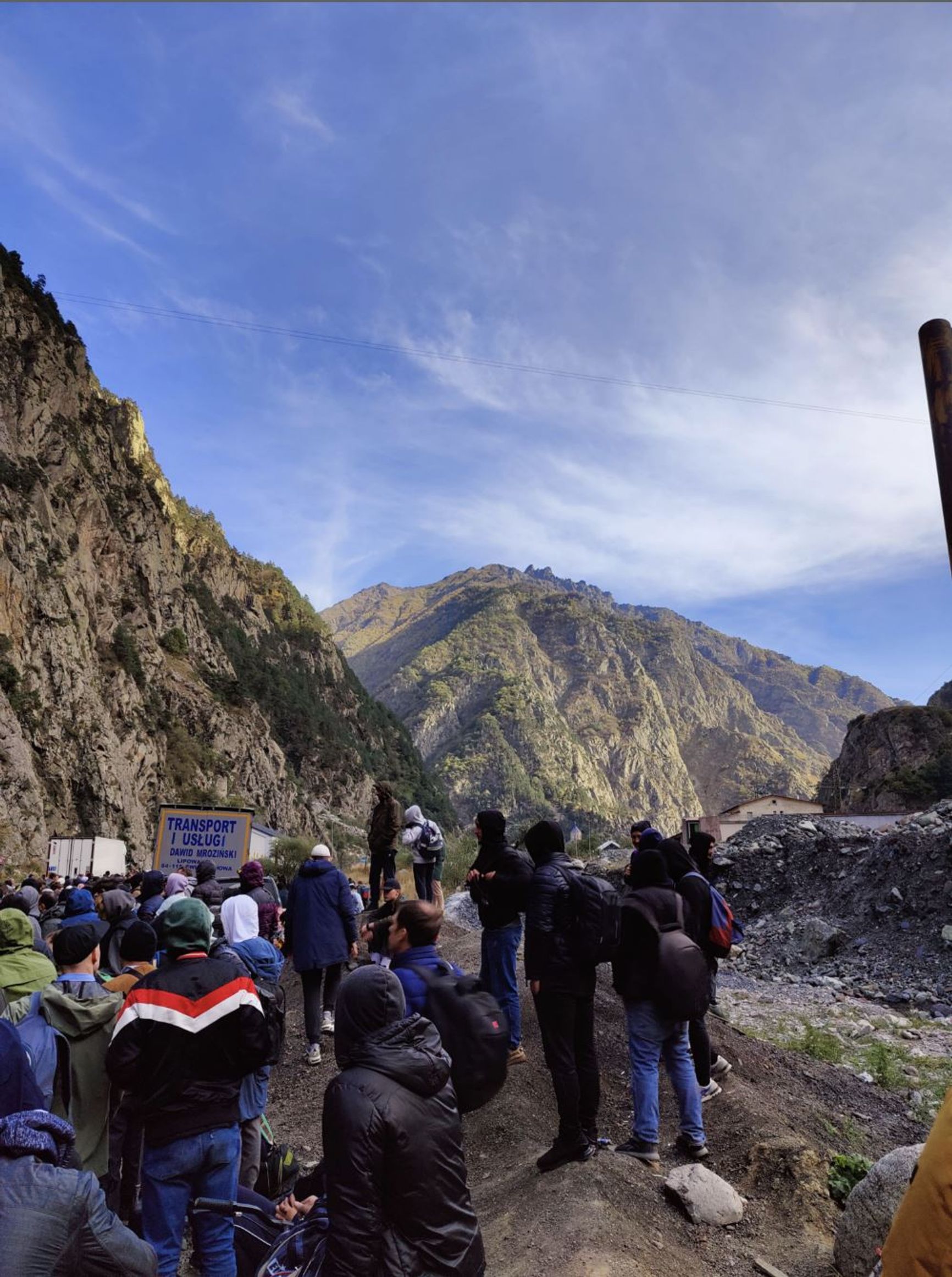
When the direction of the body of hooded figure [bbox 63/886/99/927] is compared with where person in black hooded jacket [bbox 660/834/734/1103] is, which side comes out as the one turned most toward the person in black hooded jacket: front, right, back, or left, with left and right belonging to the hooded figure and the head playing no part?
right

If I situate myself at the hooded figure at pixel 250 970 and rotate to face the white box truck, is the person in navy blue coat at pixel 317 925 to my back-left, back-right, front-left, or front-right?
front-right

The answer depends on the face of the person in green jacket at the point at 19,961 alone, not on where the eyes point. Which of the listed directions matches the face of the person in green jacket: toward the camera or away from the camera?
away from the camera

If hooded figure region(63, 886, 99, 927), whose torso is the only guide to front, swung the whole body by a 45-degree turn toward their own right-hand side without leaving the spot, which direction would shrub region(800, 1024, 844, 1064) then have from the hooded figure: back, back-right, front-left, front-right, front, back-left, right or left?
front-right

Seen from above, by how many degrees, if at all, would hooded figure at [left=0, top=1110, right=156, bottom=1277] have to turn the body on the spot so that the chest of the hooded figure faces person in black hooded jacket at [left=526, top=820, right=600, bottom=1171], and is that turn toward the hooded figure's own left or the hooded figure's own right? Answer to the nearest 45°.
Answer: approximately 45° to the hooded figure's own right

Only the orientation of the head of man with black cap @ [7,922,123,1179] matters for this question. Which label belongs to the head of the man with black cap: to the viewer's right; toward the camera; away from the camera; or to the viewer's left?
away from the camera

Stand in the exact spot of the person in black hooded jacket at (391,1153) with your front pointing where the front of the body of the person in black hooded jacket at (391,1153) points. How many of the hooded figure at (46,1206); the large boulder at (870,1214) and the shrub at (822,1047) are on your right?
2

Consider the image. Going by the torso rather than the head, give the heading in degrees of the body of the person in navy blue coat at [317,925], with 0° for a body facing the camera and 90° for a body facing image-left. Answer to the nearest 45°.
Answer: approximately 180°

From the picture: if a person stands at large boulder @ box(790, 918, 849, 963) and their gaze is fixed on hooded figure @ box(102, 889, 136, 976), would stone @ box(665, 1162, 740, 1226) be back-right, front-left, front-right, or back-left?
front-left

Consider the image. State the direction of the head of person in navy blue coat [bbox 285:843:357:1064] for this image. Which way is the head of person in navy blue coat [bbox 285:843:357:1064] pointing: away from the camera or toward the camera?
away from the camera

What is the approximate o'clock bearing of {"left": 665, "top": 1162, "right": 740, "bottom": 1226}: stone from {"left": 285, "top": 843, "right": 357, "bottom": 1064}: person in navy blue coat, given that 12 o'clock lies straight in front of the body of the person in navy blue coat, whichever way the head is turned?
The stone is roughly at 5 o'clock from the person in navy blue coat.

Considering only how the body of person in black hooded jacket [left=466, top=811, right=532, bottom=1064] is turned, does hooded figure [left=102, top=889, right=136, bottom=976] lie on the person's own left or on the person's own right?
on the person's own right

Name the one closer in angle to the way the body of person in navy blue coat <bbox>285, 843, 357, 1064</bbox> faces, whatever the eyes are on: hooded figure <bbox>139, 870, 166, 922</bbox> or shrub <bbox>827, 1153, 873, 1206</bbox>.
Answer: the hooded figure

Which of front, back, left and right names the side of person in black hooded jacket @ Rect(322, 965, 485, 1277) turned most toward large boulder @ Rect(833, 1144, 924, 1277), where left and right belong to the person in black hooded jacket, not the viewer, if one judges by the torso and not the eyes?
right
